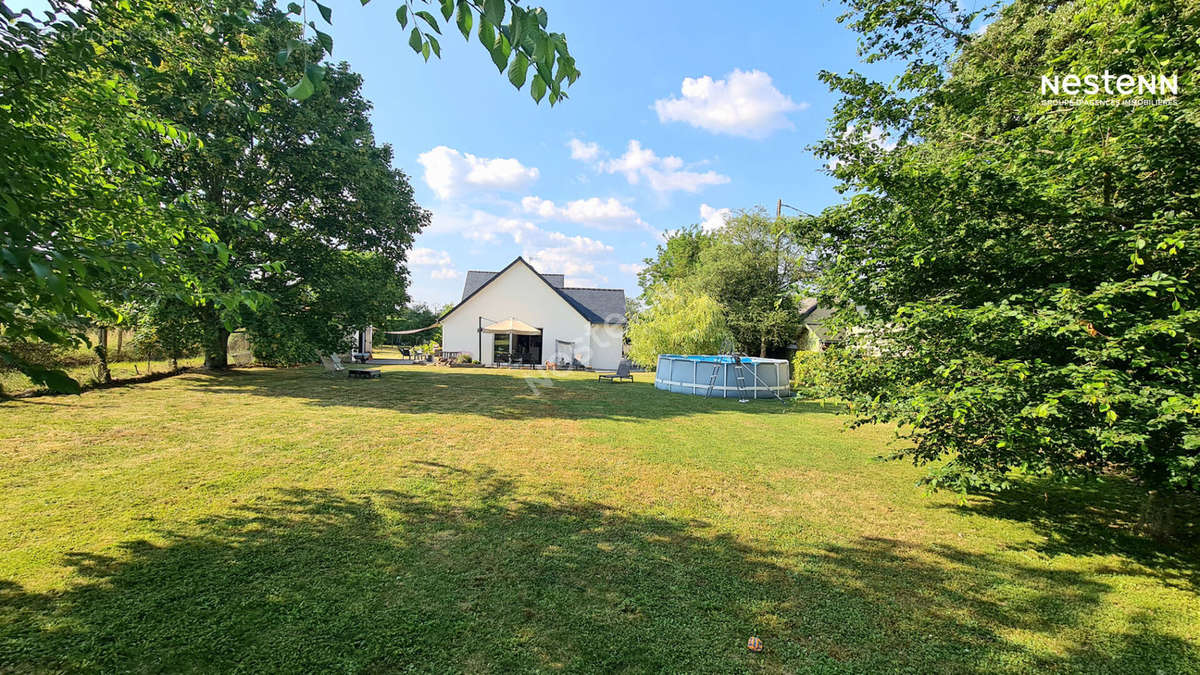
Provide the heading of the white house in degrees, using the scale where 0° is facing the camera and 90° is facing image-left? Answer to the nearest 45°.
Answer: approximately 0°

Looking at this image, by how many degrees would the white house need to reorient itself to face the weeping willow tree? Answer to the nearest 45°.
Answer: approximately 45° to its left

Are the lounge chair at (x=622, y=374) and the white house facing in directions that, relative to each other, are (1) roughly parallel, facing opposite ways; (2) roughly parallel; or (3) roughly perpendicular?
roughly perpendicular

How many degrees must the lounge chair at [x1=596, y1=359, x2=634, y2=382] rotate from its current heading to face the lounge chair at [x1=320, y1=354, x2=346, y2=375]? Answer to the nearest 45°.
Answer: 0° — it already faces it

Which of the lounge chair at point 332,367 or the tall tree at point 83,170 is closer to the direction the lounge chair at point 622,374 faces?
the lounge chair

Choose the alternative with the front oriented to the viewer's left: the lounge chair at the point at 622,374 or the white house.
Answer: the lounge chair

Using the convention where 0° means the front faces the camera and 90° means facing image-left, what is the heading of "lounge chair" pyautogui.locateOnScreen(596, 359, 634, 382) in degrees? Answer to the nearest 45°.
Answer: approximately 90°

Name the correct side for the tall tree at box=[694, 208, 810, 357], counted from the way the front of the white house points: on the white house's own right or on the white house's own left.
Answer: on the white house's own left

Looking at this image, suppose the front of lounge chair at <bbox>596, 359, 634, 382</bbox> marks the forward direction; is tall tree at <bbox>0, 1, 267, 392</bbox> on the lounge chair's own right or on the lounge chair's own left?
on the lounge chair's own left

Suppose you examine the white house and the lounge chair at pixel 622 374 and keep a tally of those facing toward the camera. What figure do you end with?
1

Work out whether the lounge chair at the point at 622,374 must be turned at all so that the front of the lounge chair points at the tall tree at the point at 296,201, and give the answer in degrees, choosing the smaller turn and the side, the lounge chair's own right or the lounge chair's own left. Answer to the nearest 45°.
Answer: approximately 45° to the lounge chair's own left

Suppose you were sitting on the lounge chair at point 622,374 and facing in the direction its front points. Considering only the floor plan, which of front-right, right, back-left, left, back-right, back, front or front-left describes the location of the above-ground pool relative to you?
back-left
